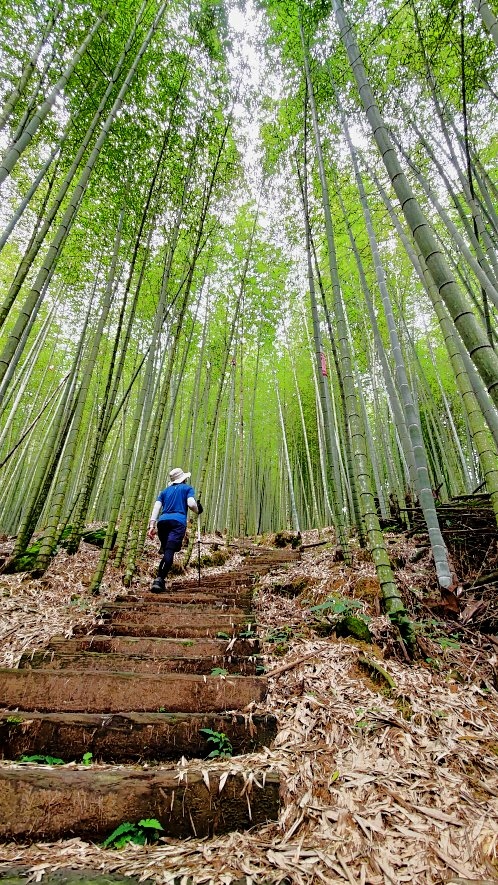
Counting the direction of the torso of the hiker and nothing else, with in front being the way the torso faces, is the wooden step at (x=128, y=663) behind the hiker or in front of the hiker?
behind

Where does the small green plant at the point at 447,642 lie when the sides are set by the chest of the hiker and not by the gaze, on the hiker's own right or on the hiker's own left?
on the hiker's own right

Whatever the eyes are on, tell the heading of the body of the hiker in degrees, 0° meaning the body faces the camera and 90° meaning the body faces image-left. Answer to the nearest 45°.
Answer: approximately 225°

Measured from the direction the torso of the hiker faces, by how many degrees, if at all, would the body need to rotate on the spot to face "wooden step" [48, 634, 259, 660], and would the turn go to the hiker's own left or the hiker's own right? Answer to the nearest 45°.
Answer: approximately 135° to the hiker's own right

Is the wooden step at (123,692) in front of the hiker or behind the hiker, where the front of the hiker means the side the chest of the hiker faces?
behind

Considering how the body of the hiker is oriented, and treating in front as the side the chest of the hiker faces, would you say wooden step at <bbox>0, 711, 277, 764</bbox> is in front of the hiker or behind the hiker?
behind

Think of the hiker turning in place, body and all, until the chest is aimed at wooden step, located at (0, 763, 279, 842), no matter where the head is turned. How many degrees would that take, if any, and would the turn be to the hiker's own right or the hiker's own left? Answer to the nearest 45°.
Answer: approximately 135° to the hiker's own right

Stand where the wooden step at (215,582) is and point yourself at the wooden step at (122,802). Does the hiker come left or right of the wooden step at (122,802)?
right

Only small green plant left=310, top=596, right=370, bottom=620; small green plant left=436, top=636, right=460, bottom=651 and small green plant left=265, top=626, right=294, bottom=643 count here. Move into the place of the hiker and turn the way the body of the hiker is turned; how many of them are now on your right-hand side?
3

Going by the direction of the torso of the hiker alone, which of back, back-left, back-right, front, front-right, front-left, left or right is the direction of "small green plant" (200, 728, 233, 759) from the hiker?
back-right
